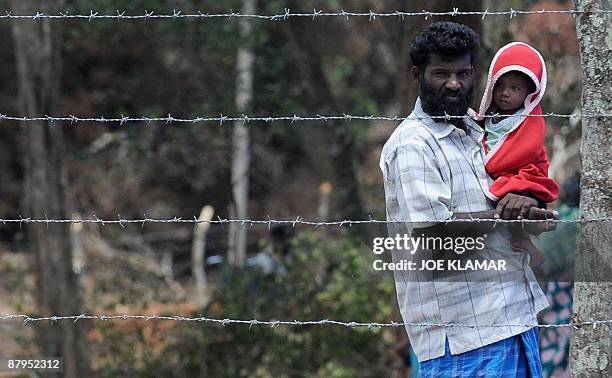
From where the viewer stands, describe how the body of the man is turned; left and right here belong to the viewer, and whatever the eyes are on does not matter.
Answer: facing the viewer and to the right of the viewer

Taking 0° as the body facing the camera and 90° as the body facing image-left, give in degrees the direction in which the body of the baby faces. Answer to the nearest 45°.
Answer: approximately 45°

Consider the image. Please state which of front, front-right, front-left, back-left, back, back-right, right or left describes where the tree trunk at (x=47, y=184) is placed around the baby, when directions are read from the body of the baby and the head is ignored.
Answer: right
